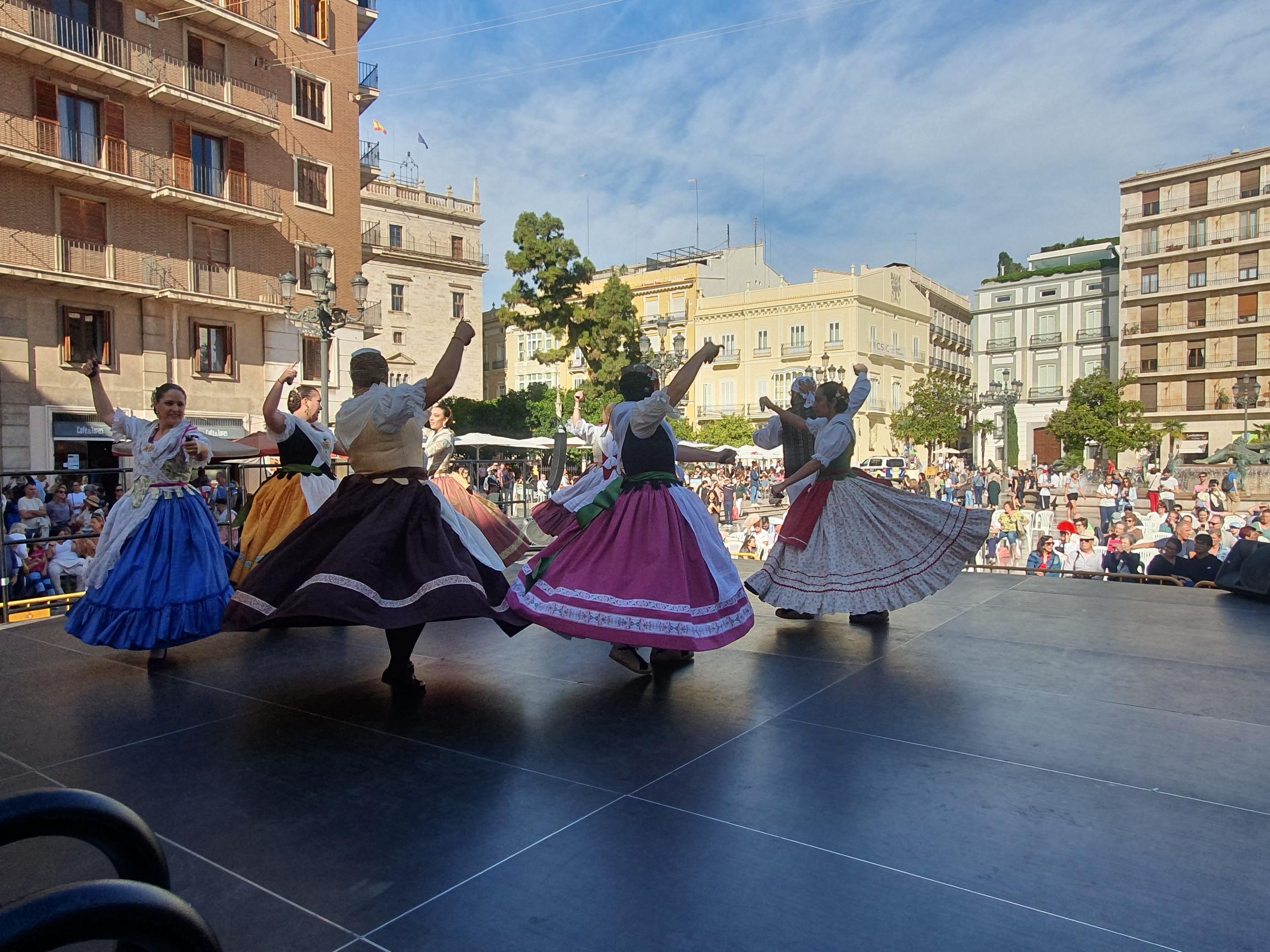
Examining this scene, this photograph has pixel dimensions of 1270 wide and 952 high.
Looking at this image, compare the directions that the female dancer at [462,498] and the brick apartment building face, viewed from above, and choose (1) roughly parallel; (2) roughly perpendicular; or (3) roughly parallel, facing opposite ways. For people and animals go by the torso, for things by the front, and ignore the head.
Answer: roughly perpendicular

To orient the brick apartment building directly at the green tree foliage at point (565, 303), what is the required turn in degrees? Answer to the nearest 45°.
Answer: approximately 90° to its left

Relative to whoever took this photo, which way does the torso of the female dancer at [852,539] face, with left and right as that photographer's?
facing to the left of the viewer

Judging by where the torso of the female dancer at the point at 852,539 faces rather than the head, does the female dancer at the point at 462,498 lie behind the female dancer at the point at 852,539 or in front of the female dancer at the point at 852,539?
in front

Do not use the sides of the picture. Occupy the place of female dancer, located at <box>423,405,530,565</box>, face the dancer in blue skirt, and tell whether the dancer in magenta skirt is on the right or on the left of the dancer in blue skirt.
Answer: left

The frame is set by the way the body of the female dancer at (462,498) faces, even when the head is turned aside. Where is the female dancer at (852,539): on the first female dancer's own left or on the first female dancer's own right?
on the first female dancer's own left

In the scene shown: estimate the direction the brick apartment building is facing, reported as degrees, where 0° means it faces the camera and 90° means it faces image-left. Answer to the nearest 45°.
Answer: approximately 315°

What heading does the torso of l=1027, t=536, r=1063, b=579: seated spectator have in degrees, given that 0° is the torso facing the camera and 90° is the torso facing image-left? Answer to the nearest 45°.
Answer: approximately 0°

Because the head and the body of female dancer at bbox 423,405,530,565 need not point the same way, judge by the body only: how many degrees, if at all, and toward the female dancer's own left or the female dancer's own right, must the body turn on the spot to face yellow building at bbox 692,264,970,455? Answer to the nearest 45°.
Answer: approximately 180°

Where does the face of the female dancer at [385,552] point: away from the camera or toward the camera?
away from the camera

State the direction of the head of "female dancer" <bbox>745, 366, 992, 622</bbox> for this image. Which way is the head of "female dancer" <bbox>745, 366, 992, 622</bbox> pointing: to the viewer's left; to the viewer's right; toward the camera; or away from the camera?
to the viewer's left
